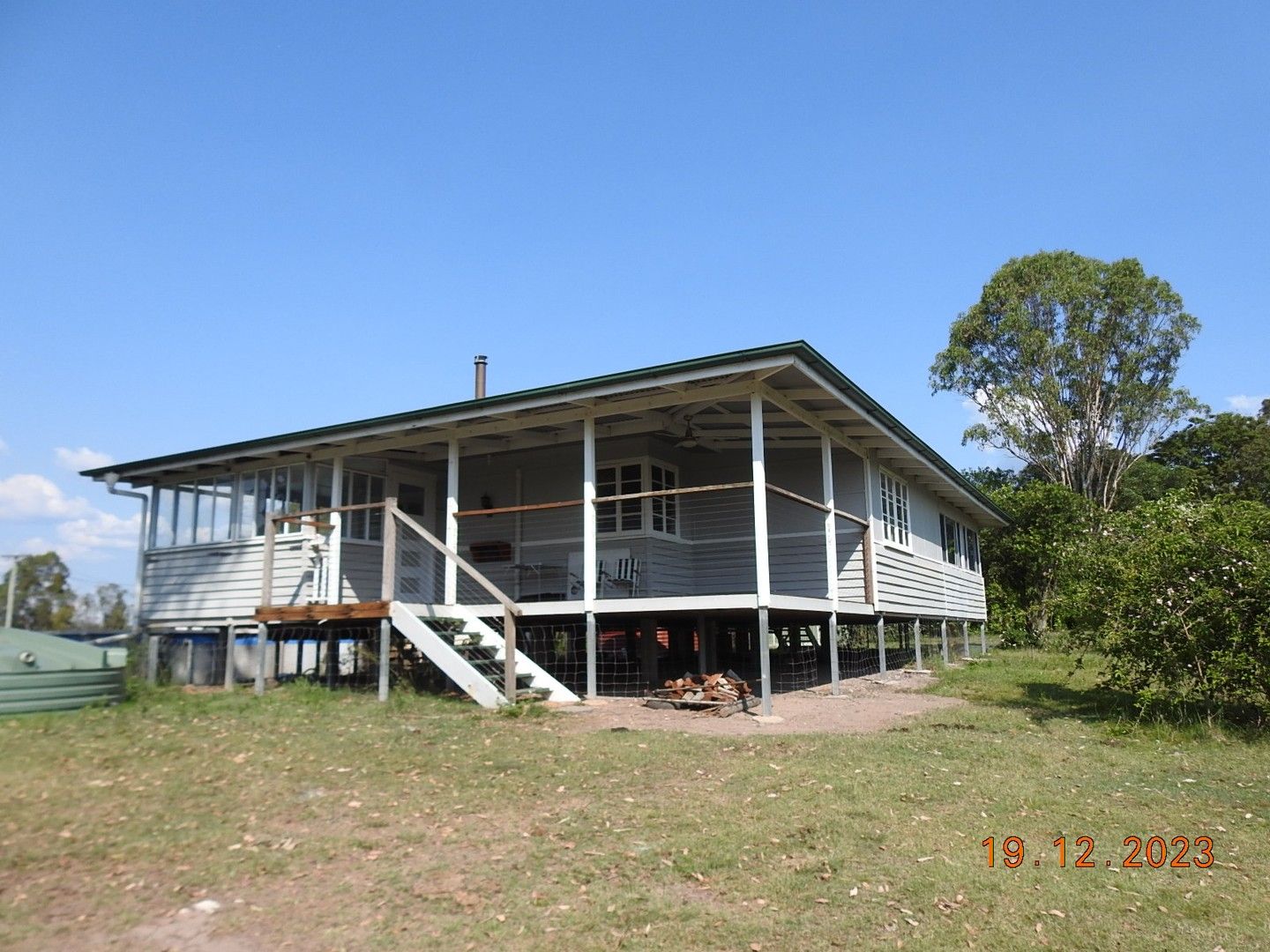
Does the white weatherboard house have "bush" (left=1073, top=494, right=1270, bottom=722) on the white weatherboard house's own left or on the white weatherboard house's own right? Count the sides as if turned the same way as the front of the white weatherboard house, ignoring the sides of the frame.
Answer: on the white weatherboard house's own left

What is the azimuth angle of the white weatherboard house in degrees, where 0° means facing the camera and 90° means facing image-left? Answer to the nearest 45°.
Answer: approximately 45°

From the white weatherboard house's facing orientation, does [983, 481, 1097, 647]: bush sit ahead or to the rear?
to the rear

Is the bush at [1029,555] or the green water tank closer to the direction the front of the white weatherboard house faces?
the green water tank

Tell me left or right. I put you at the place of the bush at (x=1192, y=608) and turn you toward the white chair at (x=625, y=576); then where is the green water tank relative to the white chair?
left
